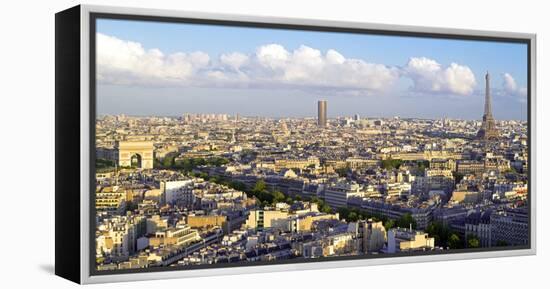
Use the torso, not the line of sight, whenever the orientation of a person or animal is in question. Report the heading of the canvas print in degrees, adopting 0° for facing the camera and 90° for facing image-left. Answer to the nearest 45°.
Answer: approximately 315°
